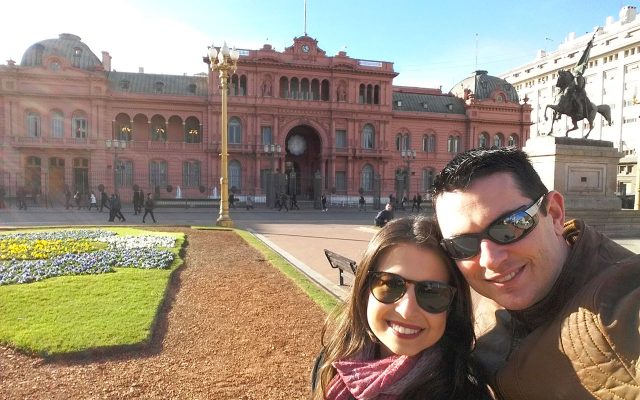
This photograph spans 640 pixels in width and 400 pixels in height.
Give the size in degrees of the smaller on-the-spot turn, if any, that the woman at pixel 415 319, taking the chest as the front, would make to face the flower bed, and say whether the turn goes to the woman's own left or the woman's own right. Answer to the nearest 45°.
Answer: approximately 135° to the woman's own right

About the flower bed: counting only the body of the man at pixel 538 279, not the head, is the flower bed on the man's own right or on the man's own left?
on the man's own right

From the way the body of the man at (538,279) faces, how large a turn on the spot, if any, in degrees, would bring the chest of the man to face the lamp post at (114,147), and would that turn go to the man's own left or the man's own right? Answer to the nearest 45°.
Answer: approximately 90° to the man's own right

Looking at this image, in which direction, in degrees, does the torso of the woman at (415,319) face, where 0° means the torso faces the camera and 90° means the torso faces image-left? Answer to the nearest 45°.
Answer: approximately 0°

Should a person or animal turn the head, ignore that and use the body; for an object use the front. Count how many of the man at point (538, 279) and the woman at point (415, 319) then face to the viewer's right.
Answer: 0

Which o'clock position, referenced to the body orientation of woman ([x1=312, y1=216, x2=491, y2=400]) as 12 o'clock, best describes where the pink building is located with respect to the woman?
The pink building is roughly at 5 o'clock from the woman.

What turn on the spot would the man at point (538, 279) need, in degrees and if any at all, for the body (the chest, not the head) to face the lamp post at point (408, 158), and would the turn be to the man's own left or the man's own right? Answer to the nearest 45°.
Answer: approximately 135° to the man's own right

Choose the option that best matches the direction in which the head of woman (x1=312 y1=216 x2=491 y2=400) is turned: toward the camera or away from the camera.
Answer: toward the camera

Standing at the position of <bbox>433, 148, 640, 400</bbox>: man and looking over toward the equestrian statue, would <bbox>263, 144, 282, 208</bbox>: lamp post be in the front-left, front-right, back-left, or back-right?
front-left

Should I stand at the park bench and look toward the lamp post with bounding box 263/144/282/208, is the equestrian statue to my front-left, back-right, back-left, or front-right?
front-right
